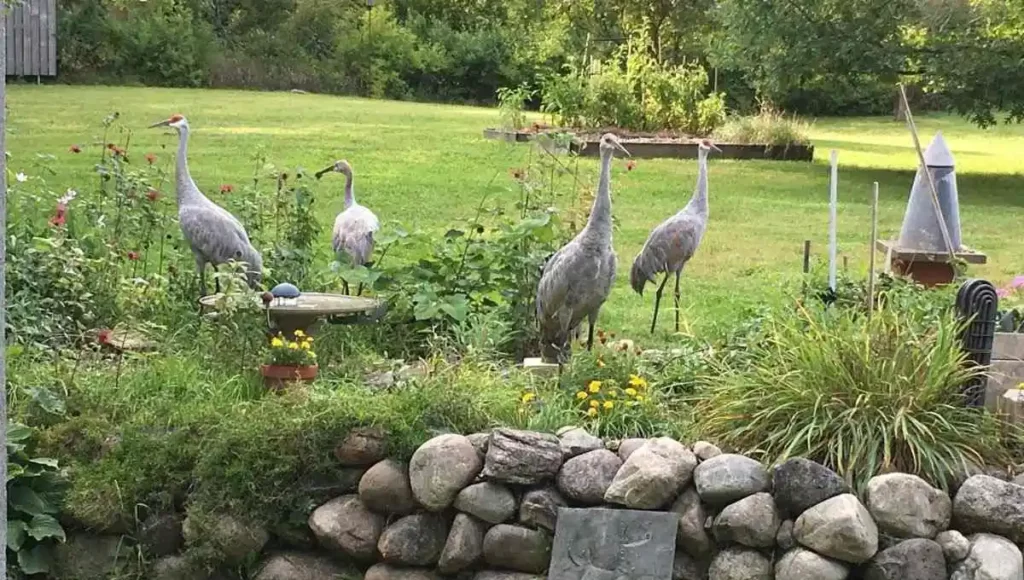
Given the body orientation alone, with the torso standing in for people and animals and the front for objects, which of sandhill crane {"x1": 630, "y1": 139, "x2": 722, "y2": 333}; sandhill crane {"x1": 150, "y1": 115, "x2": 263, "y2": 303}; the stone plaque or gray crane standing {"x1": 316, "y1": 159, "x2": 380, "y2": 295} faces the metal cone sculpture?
sandhill crane {"x1": 630, "y1": 139, "x2": 722, "y2": 333}

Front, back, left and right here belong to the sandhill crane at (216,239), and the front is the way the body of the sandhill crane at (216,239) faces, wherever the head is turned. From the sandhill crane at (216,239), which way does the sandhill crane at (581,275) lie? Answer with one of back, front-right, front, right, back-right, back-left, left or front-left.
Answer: back-left

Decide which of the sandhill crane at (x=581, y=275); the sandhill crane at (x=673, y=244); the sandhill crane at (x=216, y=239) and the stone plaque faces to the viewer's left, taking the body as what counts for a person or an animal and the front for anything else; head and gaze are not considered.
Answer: the sandhill crane at (x=216, y=239)

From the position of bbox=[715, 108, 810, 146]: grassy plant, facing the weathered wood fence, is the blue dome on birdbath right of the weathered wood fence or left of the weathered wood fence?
left

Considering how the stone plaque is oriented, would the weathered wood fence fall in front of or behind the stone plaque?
behind

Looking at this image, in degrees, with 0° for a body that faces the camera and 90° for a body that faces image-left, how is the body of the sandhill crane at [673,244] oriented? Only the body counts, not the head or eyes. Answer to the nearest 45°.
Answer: approximately 270°

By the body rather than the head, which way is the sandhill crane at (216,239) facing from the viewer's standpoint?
to the viewer's left

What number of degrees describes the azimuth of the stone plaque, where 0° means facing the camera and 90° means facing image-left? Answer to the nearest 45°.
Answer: approximately 0°

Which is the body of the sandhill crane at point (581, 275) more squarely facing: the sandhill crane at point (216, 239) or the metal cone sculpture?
the metal cone sculpture

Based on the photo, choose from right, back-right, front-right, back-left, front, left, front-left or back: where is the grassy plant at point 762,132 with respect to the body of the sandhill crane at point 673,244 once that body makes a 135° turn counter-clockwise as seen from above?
front-right

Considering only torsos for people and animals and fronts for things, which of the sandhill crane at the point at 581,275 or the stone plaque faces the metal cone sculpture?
the sandhill crane

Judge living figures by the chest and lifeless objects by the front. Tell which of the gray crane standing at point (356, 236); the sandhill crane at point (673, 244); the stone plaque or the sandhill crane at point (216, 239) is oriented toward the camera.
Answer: the stone plaque

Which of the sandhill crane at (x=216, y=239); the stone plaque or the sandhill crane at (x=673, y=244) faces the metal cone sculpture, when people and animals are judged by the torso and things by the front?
the sandhill crane at (x=673, y=244)

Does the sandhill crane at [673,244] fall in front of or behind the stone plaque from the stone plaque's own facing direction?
behind

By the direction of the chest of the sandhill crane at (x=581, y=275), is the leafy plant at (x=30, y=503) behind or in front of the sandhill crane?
behind

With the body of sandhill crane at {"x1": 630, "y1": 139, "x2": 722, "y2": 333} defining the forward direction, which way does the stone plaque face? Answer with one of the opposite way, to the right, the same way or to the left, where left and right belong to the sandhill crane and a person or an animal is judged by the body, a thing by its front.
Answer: to the right

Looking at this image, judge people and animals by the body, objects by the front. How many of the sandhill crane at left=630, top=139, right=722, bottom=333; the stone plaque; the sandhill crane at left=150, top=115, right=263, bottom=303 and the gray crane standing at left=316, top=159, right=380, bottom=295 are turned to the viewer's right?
1
